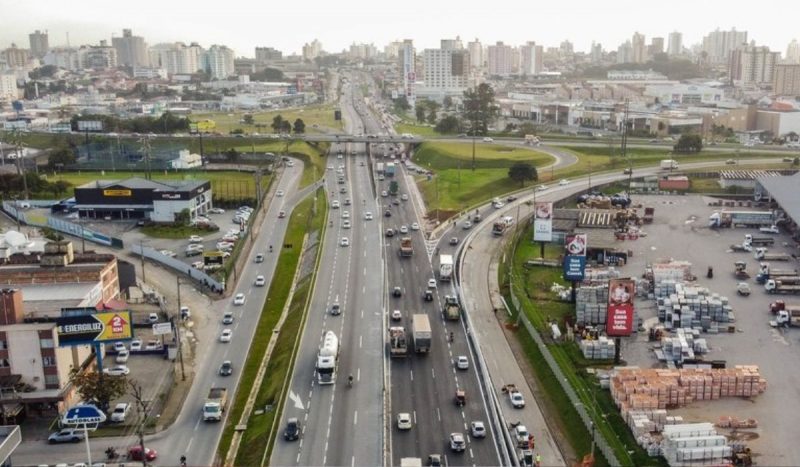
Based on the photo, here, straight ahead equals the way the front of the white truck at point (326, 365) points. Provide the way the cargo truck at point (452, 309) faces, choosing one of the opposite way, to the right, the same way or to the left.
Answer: the opposite way

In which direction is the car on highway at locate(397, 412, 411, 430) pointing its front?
away from the camera

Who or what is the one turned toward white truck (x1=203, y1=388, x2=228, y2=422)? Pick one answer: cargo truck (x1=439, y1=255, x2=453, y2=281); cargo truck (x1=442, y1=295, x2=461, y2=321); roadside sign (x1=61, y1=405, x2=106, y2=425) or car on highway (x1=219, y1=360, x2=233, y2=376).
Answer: the car on highway

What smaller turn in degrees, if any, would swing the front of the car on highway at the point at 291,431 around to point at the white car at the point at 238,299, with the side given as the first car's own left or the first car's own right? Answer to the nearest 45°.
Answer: approximately 180°

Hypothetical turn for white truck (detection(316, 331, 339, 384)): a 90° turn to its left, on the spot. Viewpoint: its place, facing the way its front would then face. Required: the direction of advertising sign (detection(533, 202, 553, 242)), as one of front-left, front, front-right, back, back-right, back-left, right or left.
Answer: front-left

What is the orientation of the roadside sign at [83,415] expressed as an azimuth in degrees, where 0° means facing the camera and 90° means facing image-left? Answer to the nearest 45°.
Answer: approximately 0°

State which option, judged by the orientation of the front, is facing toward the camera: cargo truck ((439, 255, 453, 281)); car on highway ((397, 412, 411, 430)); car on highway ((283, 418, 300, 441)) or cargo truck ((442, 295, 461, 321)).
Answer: car on highway ((283, 418, 300, 441))

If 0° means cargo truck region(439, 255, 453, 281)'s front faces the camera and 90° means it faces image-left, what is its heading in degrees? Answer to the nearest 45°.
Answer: approximately 180°
